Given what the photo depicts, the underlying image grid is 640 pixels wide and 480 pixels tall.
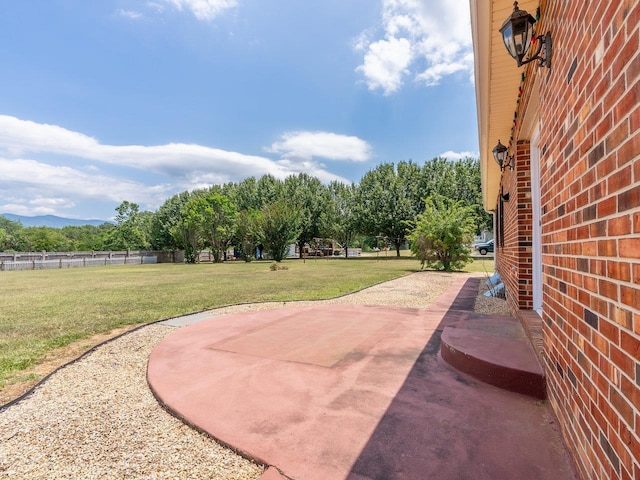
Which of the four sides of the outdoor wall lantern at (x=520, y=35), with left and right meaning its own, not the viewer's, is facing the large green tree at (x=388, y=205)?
right

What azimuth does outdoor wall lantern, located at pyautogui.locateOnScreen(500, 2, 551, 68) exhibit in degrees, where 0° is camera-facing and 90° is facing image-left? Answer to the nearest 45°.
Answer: approximately 90°

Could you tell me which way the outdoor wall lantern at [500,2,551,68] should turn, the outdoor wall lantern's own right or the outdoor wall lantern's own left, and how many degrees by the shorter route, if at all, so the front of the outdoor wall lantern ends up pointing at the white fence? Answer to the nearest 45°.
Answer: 0° — it already faces it

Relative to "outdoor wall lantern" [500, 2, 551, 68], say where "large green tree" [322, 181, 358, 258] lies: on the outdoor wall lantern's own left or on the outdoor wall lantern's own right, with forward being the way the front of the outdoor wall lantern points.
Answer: on the outdoor wall lantern's own right

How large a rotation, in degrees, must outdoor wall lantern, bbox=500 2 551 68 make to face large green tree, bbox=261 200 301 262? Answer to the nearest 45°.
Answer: approximately 45° to its right

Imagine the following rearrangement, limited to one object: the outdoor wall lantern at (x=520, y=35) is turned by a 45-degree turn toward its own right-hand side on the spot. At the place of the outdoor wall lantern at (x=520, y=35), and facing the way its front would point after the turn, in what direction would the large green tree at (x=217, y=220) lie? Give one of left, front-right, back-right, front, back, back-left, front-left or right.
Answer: front

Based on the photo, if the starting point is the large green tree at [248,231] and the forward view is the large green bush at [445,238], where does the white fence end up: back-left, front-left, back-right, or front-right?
back-right

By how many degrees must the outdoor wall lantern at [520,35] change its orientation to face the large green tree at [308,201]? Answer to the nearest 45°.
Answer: approximately 45° to its right

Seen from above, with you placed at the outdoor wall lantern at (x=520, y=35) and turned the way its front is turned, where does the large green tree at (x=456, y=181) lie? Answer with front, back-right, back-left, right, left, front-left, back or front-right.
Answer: right

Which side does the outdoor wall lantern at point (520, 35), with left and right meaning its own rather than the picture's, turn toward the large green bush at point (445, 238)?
right
